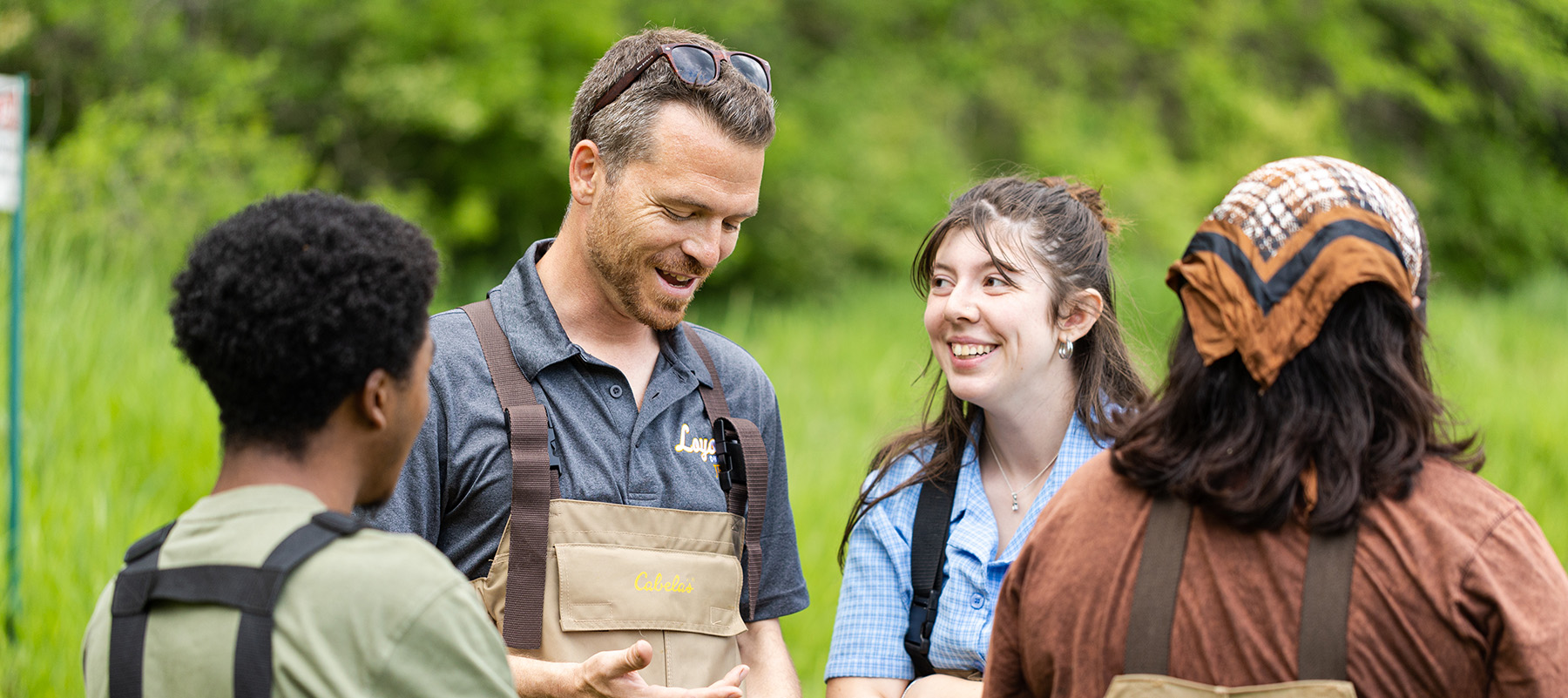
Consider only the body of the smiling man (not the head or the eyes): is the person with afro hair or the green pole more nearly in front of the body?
the person with afro hair

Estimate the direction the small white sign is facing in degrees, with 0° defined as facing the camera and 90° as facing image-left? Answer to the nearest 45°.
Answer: approximately 0°

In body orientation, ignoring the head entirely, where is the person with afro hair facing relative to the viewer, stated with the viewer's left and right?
facing away from the viewer and to the right of the viewer

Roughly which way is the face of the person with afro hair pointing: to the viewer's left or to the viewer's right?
to the viewer's right

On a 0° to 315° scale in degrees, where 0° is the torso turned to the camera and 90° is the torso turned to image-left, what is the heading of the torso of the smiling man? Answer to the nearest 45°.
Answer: approximately 315°

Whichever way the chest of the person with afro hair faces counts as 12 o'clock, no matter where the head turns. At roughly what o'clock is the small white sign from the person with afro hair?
The small white sign is roughly at 10 o'clock from the person with afro hair.

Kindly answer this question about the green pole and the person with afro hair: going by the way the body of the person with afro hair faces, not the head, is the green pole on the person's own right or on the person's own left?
on the person's own left

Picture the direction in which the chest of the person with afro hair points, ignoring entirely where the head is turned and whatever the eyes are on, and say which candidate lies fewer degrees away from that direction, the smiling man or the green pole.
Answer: the smiling man

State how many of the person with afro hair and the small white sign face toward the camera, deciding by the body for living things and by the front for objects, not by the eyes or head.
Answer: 1
